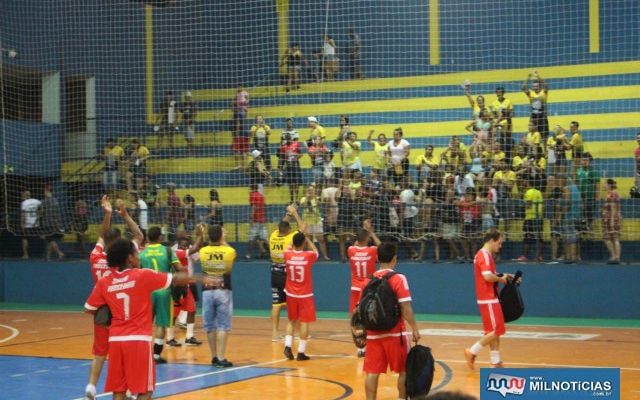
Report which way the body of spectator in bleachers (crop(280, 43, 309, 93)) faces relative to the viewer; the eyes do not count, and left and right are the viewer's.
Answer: facing the viewer

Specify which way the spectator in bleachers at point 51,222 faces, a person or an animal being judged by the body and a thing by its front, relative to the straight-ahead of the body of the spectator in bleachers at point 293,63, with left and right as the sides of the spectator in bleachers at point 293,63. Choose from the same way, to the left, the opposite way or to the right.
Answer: the same way

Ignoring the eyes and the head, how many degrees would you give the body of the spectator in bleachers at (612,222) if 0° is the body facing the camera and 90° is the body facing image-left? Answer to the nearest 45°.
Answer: approximately 45°

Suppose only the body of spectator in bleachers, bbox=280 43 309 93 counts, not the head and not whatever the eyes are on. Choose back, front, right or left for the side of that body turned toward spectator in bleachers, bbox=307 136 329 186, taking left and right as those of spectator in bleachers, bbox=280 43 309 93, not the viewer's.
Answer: front

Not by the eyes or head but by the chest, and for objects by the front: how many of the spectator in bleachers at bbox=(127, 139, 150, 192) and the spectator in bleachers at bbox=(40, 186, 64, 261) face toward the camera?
2

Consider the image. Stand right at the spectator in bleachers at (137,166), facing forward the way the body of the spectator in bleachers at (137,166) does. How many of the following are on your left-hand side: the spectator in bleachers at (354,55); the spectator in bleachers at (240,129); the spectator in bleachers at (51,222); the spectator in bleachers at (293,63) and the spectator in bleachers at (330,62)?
4

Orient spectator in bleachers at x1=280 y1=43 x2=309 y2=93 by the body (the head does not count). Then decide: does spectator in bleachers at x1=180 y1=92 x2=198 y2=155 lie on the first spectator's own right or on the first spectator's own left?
on the first spectator's own right

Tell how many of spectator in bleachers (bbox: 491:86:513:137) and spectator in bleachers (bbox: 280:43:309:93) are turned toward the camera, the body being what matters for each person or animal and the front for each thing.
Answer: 2

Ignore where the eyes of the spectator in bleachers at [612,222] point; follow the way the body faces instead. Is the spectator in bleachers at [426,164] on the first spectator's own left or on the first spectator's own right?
on the first spectator's own right

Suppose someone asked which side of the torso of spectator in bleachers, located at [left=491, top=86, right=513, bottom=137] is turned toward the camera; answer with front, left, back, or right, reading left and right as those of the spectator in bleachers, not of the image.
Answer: front

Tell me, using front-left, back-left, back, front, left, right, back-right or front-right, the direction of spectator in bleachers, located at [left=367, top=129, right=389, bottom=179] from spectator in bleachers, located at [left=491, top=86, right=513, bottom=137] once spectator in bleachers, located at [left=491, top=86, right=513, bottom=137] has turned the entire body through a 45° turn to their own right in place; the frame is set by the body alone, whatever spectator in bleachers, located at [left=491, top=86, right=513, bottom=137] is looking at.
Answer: front-right

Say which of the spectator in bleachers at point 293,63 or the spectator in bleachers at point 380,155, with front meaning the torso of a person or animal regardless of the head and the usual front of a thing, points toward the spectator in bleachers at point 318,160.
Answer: the spectator in bleachers at point 293,63

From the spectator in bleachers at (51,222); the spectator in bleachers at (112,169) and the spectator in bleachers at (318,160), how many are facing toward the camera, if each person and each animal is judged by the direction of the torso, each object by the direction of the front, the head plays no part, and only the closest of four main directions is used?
3

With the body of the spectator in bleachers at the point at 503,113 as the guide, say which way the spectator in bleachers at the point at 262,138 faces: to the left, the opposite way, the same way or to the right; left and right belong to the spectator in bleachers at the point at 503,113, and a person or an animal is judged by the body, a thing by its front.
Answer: the same way

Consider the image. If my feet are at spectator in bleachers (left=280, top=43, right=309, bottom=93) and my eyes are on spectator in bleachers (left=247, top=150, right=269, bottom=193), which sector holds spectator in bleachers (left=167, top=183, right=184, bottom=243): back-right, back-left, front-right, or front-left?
front-right

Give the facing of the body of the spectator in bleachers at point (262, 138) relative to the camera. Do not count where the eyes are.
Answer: toward the camera
